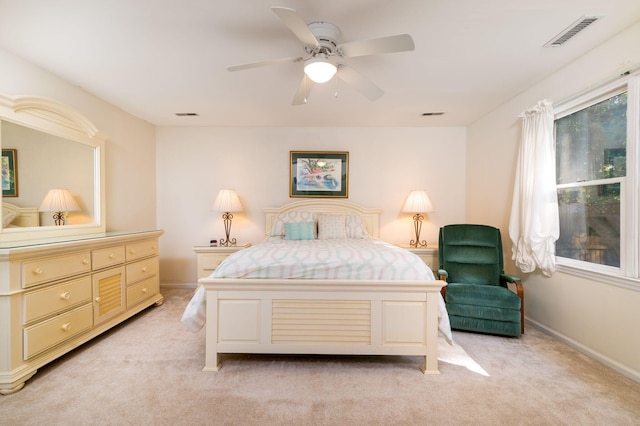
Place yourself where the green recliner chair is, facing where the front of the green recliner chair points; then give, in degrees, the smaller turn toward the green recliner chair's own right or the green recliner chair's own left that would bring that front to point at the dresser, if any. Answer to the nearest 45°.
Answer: approximately 45° to the green recliner chair's own right

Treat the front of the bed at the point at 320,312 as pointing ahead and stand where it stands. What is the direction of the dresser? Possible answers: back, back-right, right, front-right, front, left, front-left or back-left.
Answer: right

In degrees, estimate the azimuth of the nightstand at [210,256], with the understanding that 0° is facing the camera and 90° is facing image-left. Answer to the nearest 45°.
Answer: approximately 0°

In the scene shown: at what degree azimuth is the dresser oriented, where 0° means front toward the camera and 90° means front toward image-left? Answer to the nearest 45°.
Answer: approximately 315°

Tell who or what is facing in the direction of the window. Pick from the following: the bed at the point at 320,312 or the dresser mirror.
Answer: the dresser mirror

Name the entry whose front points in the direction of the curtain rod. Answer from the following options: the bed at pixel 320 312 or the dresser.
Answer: the dresser

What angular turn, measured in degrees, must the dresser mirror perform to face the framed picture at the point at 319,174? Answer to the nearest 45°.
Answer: approximately 45° to its left

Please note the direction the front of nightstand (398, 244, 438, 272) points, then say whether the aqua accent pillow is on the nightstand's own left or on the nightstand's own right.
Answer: on the nightstand's own right

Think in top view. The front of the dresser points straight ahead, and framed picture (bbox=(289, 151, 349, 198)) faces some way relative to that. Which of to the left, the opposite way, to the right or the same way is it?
to the right

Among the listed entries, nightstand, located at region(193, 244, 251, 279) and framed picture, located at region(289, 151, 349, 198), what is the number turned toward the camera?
2

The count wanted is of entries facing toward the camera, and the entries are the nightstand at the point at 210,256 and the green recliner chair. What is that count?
2

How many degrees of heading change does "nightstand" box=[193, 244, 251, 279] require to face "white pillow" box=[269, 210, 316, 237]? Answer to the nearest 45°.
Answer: approximately 90° to its left
